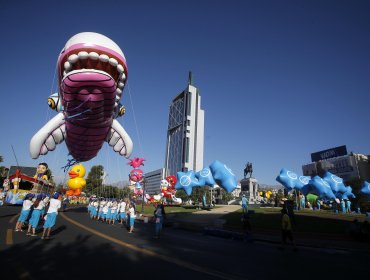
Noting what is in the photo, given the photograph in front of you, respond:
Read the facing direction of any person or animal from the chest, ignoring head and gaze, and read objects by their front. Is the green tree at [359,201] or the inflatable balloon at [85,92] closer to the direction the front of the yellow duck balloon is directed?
the inflatable balloon

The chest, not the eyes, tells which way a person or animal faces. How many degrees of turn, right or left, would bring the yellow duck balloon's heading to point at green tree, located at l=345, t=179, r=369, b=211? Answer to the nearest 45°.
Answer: approximately 135° to its left

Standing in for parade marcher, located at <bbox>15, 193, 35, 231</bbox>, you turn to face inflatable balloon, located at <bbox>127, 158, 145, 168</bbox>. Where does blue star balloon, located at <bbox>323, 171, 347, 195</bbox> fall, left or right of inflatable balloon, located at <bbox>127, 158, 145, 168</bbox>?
right

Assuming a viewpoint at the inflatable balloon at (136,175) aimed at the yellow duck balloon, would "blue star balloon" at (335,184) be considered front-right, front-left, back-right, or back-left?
back-left

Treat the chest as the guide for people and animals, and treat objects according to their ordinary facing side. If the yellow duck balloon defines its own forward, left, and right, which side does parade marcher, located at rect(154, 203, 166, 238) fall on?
on its left

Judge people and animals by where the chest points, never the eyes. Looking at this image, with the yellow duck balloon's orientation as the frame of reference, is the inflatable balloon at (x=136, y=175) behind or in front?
behind

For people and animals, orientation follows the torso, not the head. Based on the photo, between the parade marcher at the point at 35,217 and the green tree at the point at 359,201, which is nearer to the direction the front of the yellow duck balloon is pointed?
the parade marcher

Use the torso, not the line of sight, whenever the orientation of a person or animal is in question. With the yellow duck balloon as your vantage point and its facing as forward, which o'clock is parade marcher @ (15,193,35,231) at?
The parade marcher is roughly at 11 o'clock from the yellow duck balloon.

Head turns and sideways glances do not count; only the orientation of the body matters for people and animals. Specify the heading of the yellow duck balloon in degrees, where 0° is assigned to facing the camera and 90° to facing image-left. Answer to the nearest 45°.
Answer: approximately 45°

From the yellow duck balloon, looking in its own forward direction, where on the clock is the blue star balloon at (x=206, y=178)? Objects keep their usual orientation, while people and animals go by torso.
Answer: The blue star balloon is roughly at 7 o'clock from the yellow duck balloon.
